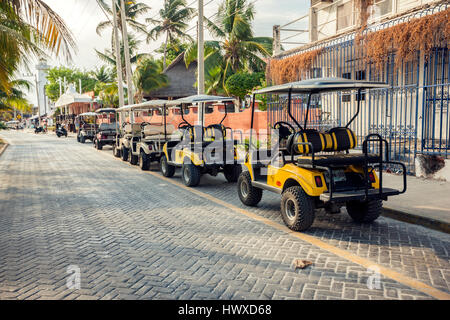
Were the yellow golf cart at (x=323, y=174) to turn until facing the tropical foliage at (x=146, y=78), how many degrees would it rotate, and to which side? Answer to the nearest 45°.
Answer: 0° — it already faces it

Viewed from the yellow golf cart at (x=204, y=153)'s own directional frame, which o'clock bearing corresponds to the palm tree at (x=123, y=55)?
The palm tree is roughly at 1 o'clock from the yellow golf cart.

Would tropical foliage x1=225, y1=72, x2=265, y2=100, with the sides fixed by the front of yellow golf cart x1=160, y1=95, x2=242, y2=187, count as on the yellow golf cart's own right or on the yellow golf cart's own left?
on the yellow golf cart's own right

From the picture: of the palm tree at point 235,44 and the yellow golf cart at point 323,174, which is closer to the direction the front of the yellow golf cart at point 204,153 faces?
the palm tree

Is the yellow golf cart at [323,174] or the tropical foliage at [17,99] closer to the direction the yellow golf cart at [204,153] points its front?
the tropical foliage

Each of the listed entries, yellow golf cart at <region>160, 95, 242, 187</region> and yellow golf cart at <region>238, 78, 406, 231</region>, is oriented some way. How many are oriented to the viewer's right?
0

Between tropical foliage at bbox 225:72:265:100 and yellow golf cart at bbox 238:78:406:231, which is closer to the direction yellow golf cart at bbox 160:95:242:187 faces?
the tropical foliage

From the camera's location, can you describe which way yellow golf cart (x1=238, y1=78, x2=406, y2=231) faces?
facing away from the viewer and to the left of the viewer

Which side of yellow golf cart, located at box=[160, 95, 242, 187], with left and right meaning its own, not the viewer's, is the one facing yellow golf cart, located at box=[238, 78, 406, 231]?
back

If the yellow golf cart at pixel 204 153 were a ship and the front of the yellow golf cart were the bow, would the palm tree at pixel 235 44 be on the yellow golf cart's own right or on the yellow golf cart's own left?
on the yellow golf cart's own right

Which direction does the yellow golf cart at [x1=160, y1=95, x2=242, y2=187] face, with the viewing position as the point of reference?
facing away from the viewer and to the left of the viewer
